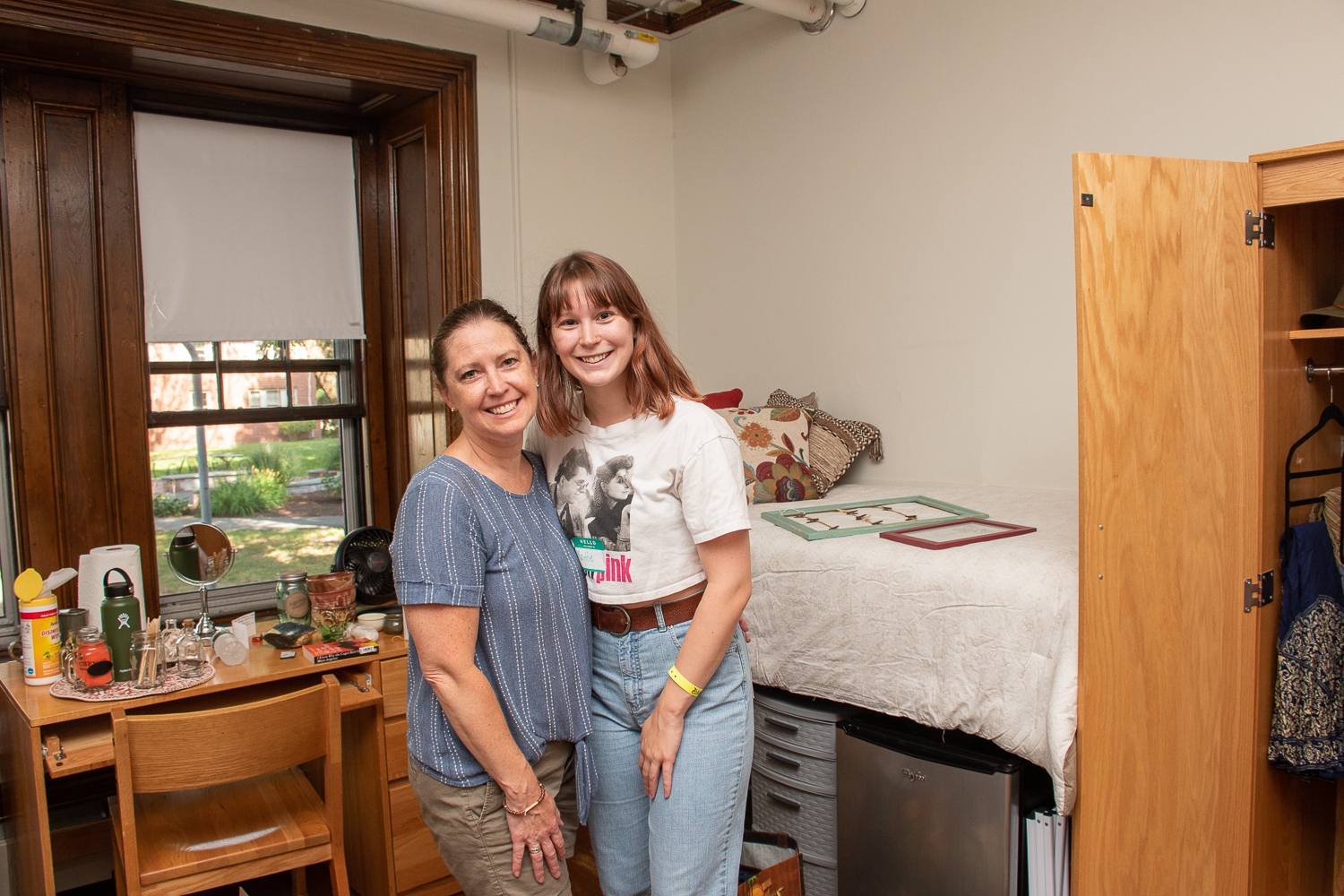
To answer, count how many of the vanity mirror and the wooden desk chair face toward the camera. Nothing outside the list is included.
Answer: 1

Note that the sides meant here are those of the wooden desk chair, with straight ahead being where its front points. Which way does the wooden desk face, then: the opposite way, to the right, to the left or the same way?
the opposite way

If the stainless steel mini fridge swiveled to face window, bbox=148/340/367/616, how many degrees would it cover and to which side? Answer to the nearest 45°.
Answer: approximately 45° to its right

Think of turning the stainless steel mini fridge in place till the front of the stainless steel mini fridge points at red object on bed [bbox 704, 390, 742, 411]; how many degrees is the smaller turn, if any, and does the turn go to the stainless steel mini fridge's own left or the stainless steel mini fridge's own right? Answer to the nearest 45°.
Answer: approximately 90° to the stainless steel mini fridge's own right

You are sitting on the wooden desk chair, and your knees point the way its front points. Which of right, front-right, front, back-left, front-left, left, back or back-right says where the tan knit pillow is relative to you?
back-right

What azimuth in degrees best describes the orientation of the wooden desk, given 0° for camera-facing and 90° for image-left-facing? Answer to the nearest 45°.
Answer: approximately 315°
